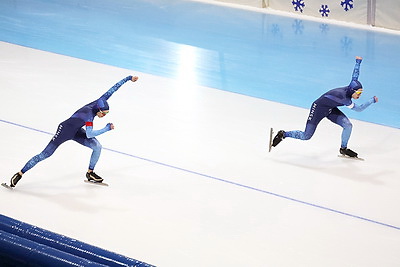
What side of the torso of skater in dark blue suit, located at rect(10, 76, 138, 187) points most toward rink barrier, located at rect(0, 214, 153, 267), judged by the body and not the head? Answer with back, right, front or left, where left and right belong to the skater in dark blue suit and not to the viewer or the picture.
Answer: right

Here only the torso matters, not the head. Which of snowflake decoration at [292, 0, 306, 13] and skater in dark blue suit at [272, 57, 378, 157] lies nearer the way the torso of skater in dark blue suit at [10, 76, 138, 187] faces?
the skater in dark blue suit

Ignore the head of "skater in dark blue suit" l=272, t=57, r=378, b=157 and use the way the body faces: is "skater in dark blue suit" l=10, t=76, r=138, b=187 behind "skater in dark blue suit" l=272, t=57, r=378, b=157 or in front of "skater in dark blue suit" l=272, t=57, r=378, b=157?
behind

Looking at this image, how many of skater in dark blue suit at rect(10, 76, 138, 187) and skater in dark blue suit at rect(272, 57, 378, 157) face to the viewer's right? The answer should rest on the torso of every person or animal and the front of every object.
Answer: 2

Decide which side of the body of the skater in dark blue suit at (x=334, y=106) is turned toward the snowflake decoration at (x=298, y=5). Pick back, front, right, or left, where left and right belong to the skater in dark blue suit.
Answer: left

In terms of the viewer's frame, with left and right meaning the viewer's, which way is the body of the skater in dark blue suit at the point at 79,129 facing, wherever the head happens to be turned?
facing to the right of the viewer

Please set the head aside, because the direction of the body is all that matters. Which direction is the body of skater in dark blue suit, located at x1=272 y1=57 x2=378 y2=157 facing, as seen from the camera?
to the viewer's right

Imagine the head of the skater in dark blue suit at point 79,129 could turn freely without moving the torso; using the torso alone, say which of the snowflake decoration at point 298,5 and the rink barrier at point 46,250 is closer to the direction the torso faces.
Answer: the snowflake decoration

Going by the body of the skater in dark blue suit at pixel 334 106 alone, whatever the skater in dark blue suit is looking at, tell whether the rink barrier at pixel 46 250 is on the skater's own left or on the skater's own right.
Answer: on the skater's own right

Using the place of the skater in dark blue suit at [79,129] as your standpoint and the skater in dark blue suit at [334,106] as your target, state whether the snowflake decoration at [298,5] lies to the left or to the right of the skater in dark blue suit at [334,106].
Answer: left

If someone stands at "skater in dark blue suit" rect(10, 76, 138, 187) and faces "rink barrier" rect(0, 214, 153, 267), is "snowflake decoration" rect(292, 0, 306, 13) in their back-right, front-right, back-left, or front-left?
back-left
